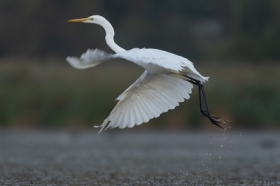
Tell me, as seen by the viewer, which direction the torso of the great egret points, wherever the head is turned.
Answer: to the viewer's left
